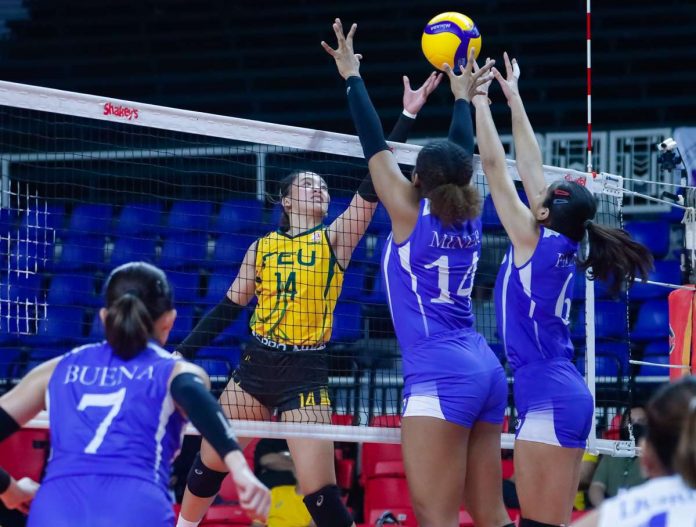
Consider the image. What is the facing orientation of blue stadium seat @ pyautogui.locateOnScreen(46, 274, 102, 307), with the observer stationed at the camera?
facing the viewer

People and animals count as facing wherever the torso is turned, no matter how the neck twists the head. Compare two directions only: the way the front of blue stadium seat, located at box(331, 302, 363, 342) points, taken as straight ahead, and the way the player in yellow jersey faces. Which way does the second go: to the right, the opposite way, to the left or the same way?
the same way

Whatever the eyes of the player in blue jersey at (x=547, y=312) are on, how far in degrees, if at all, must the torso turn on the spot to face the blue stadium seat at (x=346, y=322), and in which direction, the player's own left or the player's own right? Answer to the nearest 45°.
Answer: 0° — they already face it

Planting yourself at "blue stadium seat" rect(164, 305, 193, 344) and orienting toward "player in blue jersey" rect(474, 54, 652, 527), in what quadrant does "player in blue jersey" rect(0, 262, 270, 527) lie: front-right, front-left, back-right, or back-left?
front-right

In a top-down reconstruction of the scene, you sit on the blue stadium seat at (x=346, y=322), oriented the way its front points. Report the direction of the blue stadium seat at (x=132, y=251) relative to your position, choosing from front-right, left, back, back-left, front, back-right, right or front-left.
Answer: right

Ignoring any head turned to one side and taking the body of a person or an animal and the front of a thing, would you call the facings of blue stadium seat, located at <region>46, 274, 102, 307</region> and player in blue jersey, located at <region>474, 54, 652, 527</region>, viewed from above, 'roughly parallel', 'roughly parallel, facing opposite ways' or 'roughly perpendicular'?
roughly parallel, facing opposite ways

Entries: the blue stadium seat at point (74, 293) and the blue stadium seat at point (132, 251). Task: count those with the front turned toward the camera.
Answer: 2

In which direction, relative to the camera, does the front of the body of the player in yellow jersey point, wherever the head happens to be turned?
toward the camera

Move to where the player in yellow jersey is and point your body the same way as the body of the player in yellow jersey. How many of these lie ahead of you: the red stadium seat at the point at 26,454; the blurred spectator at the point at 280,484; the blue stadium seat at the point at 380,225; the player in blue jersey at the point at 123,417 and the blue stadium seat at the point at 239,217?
1

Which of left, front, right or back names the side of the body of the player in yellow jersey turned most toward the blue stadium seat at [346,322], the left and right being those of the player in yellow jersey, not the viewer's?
back

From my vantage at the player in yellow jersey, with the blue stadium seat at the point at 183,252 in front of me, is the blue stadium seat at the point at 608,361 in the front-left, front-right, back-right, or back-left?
front-right

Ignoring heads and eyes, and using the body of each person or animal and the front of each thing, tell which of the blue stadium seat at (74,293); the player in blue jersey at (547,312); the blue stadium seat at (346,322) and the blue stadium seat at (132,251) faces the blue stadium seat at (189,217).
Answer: the player in blue jersey

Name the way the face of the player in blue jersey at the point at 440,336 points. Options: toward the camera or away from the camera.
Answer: away from the camera

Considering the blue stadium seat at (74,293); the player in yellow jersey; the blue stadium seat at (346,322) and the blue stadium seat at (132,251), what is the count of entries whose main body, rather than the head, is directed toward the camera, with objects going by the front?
4

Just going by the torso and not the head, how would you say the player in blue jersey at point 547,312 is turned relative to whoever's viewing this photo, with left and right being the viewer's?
facing away from the viewer and to the left of the viewer

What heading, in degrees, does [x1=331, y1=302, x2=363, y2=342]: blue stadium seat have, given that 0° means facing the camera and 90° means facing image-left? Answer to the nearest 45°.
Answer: approximately 0°

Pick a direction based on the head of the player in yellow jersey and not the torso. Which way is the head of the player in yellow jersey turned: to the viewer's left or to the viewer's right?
to the viewer's right

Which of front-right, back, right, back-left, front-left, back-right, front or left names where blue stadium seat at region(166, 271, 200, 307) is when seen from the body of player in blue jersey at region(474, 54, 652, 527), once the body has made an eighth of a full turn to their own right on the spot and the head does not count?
front-left

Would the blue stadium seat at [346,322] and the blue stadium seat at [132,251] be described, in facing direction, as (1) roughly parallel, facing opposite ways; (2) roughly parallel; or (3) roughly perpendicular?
roughly parallel
